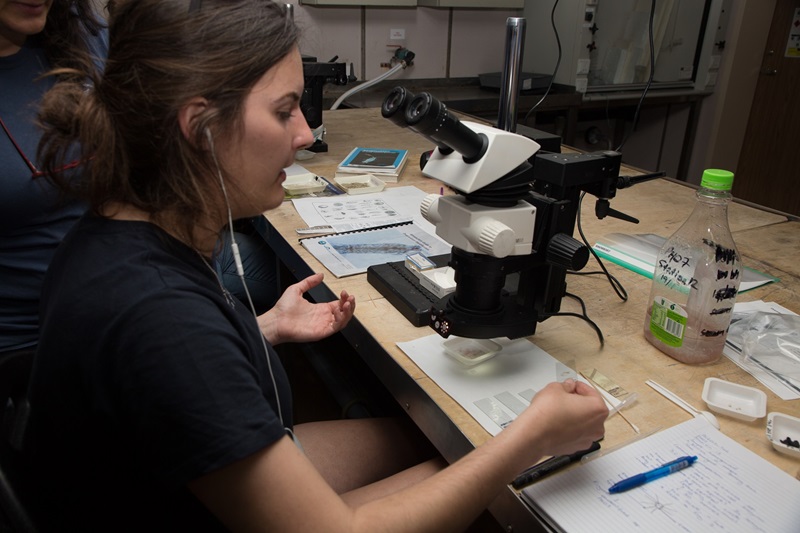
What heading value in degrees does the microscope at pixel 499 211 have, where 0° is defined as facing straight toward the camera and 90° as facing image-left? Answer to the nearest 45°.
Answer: approximately 45°

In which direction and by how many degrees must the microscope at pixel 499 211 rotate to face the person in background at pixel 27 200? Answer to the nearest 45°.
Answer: approximately 45° to its right

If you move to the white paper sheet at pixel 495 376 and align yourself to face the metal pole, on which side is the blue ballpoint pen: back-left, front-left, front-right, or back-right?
back-right

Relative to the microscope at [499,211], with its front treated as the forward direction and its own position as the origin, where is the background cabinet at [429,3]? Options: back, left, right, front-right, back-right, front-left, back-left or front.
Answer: back-right
